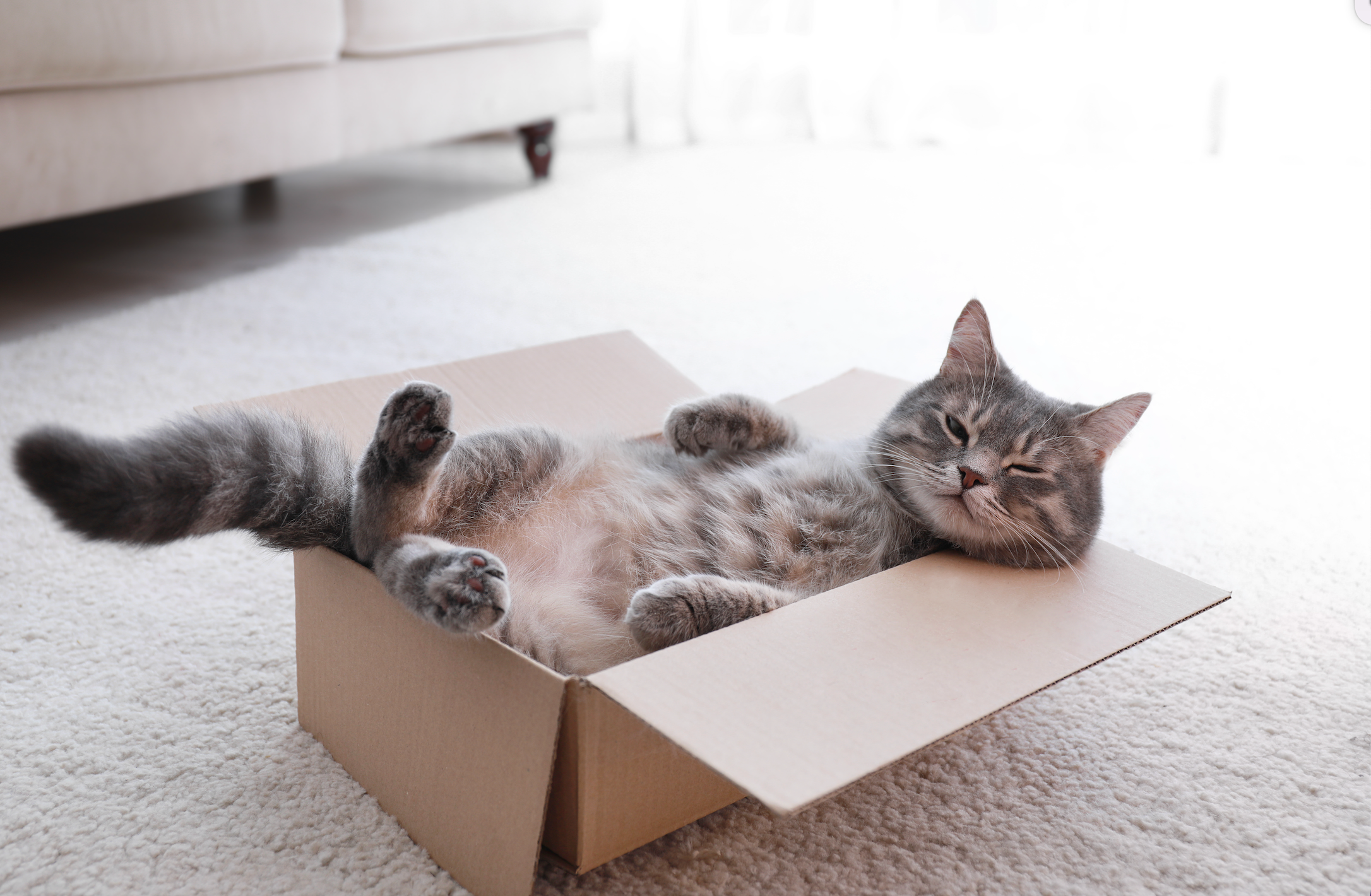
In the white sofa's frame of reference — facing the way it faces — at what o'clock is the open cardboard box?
The open cardboard box is roughly at 1 o'clock from the white sofa.

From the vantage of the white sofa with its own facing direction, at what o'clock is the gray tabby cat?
The gray tabby cat is roughly at 1 o'clock from the white sofa.

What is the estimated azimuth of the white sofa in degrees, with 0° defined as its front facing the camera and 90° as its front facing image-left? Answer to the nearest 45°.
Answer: approximately 315°
